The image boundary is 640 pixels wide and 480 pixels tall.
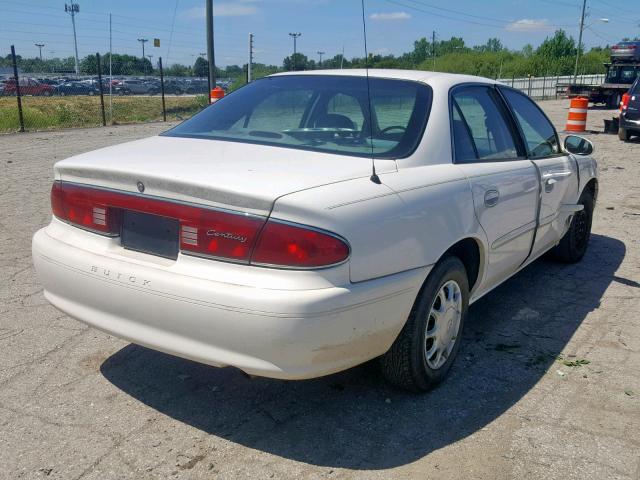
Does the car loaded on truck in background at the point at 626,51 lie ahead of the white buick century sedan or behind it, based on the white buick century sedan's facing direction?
ahead

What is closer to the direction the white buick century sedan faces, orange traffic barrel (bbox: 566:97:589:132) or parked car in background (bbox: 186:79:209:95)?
the orange traffic barrel

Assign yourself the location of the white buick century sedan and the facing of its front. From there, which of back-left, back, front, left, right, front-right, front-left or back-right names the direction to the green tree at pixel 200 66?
front-left

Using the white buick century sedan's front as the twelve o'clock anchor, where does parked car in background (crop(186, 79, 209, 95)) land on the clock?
The parked car in background is roughly at 10 o'clock from the white buick century sedan.

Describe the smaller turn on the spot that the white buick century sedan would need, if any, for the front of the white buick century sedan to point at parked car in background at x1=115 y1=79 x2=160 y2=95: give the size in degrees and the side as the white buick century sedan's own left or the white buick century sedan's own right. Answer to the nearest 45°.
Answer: approximately 45° to the white buick century sedan's own left

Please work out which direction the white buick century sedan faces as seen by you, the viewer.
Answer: facing away from the viewer and to the right of the viewer

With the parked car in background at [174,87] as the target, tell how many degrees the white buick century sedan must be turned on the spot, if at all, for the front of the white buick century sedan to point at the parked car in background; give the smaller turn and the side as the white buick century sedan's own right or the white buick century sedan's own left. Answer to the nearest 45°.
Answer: approximately 45° to the white buick century sedan's own left

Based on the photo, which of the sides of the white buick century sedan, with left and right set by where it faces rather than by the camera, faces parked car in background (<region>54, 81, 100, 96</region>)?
left

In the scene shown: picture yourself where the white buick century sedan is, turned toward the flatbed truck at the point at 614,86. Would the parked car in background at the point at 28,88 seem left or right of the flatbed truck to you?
left

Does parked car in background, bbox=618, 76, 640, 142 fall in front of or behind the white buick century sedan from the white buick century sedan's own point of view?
in front

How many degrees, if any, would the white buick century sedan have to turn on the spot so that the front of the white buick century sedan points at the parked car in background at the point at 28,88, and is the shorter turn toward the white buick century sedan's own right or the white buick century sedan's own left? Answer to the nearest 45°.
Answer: approximately 90° to the white buick century sedan's own left
